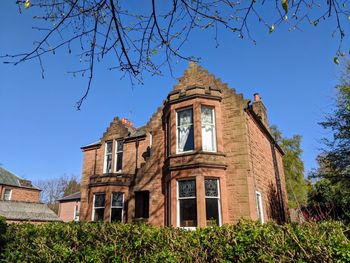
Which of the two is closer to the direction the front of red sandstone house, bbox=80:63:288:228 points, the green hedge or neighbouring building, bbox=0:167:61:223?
the green hedge

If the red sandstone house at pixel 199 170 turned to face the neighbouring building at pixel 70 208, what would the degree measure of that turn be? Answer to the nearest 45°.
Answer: approximately 90° to its right

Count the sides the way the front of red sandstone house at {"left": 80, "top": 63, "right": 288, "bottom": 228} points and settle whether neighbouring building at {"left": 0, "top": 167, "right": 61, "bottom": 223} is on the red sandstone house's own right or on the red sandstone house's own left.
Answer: on the red sandstone house's own right

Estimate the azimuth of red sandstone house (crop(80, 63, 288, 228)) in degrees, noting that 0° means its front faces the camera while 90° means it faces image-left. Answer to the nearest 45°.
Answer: approximately 45°
